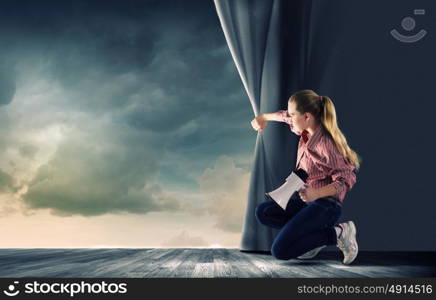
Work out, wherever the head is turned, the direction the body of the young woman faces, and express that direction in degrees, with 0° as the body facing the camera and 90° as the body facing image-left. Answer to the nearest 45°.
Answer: approximately 90°

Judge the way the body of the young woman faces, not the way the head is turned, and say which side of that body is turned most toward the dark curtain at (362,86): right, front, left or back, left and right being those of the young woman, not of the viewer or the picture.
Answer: right

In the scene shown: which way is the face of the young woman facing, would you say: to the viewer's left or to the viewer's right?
to the viewer's left
